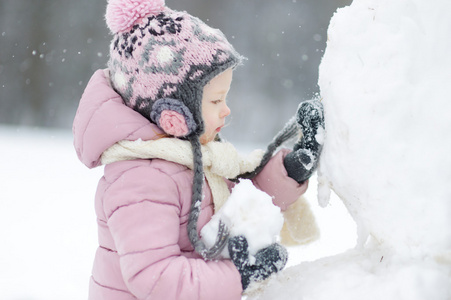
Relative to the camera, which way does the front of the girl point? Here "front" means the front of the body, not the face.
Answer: to the viewer's right

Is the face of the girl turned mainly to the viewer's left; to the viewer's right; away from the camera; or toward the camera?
to the viewer's right
